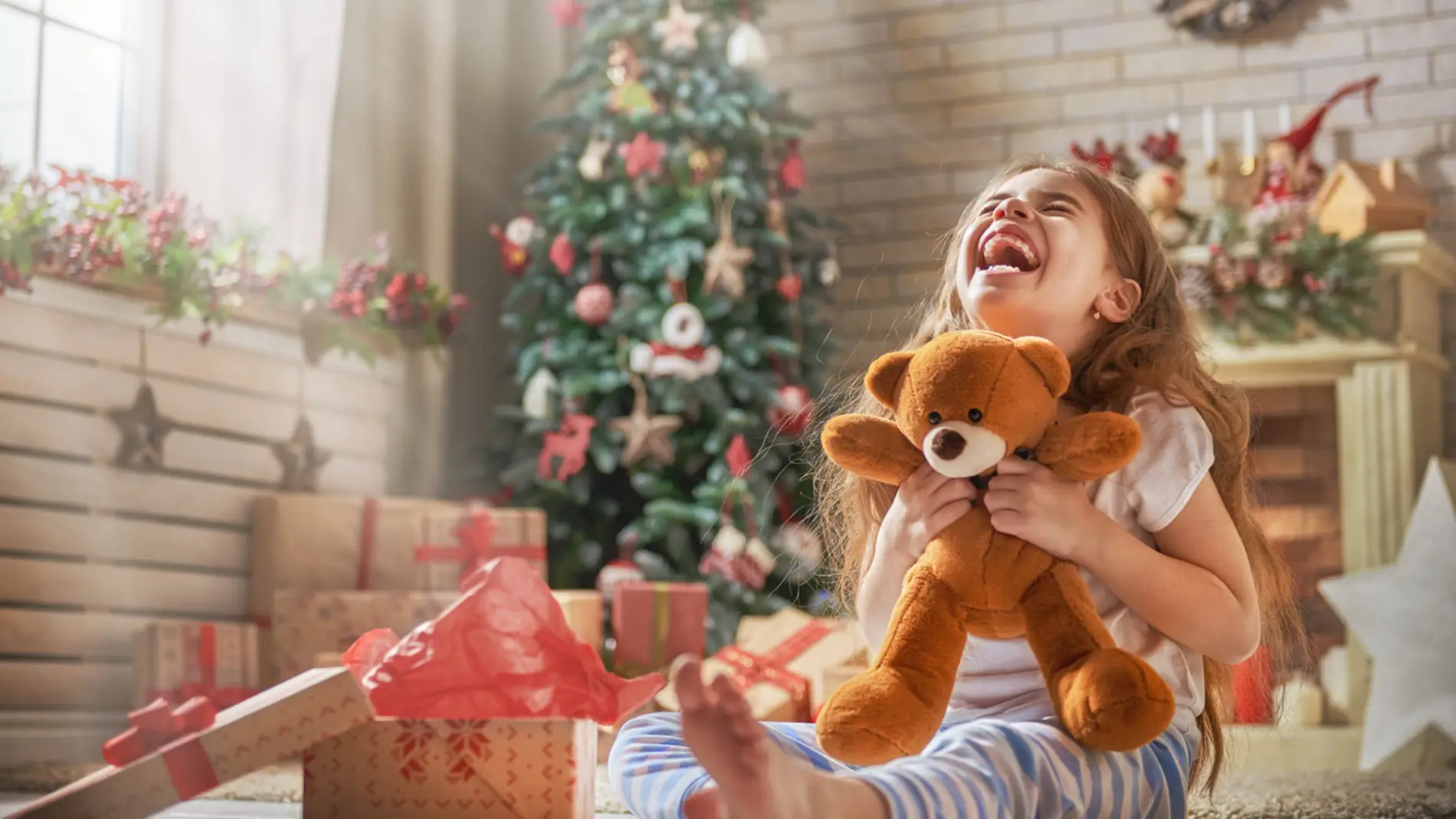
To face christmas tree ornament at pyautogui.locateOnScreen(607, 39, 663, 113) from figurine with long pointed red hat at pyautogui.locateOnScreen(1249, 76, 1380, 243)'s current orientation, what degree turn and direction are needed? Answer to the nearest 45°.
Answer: approximately 45° to its right

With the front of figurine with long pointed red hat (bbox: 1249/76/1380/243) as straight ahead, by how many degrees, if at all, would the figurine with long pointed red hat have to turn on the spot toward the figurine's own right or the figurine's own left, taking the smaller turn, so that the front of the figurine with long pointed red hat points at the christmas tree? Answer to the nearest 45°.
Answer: approximately 45° to the figurine's own right

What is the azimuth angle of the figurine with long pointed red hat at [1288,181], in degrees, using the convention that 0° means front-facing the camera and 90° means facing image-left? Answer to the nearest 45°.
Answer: approximately 45°
